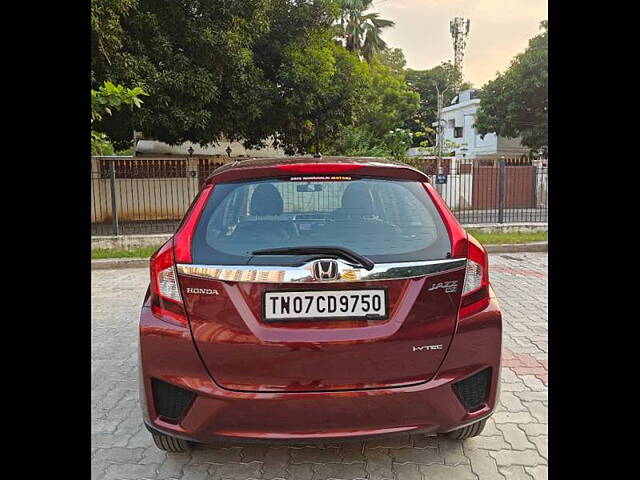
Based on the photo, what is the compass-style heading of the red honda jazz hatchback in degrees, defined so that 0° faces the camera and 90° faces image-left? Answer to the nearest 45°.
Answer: approximately 180°

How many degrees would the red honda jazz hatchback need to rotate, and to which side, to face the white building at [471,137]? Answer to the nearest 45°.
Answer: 0° — it already faces it

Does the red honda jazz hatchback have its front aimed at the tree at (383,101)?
yes

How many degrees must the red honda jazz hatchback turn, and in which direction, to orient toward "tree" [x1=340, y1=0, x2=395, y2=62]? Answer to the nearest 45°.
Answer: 0° — it already faces it
